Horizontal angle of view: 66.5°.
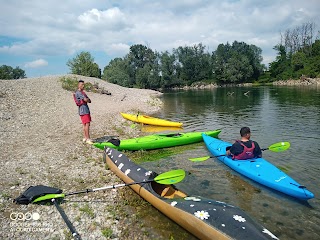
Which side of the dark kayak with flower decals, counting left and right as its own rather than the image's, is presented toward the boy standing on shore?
front

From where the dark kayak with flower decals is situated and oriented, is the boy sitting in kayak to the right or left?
on its right

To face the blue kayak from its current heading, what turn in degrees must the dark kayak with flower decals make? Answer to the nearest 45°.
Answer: approximately 90° to its right

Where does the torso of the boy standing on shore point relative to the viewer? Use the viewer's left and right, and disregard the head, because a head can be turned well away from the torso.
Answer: facing the viewer and to the right of the viewer
